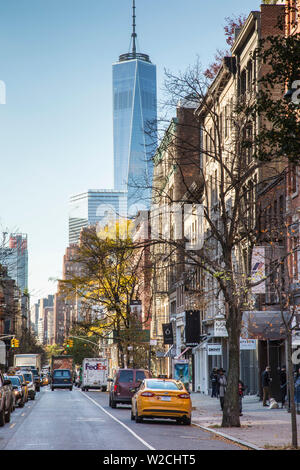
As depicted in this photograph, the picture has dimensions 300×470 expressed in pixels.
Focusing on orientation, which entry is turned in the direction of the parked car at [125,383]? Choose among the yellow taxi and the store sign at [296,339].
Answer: the yellow taxi

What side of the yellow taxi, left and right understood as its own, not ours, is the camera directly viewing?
back

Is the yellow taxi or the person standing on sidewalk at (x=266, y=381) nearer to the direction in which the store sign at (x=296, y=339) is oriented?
the yellow taxi

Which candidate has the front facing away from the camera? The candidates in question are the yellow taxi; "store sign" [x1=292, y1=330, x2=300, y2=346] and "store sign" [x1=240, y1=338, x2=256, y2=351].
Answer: the yellow taxi

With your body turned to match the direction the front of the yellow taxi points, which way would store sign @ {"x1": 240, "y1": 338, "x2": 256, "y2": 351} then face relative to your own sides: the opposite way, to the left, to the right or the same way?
the opposite way

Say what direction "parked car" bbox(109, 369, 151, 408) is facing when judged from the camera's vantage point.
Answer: facing away from the viewer

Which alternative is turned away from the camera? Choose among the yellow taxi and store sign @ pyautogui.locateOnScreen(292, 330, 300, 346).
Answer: the yellow taxi

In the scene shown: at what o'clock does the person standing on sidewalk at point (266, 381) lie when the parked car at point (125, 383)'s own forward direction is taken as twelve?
The person standing on sidewalk is roughly at 3 o'clock from the parked car.
